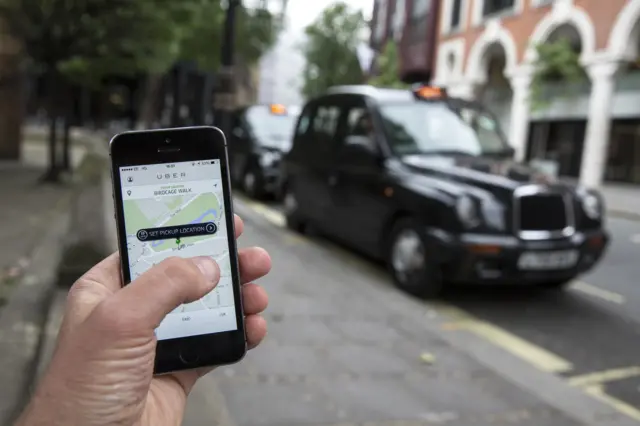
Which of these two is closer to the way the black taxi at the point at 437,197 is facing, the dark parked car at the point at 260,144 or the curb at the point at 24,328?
the curb

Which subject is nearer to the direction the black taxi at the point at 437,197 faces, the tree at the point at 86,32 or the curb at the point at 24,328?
the curb

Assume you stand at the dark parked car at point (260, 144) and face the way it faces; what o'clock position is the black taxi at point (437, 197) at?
The black taxi is roughly at 1 o'clock from the dark parked car.

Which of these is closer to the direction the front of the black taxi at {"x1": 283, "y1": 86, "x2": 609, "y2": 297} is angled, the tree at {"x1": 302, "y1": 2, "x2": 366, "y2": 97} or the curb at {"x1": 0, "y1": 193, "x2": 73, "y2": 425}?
the curb

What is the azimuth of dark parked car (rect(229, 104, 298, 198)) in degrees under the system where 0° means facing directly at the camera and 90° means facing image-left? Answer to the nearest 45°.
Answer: approximately 315°

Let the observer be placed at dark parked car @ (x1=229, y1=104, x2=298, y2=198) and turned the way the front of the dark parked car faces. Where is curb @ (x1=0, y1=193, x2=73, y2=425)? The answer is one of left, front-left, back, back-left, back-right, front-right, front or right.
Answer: front-right

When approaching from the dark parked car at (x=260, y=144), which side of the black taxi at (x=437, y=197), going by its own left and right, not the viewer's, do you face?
back

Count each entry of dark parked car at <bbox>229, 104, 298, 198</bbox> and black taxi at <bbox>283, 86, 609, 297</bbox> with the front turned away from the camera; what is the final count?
0

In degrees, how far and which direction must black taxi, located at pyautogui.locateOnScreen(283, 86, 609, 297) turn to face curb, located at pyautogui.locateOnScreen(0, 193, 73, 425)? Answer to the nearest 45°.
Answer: approximately 90° to its right

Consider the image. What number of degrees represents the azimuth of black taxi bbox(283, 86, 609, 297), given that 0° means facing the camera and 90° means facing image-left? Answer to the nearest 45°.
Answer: approximately 315°

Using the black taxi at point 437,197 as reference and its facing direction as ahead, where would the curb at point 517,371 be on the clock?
The curb is roughly at 1 o'clock from the black taxi.

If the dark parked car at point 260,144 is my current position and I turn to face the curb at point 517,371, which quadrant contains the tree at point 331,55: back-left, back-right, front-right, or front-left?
back-left

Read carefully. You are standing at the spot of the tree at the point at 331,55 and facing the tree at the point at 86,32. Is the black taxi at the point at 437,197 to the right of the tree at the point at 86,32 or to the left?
left
